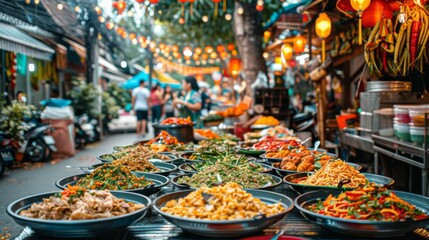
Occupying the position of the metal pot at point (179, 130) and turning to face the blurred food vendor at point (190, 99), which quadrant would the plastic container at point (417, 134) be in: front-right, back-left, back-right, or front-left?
back-right

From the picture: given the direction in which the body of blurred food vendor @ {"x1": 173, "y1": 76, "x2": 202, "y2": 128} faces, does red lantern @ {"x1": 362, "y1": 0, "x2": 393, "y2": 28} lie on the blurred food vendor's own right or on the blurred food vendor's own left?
on the blurred food vendor's own left

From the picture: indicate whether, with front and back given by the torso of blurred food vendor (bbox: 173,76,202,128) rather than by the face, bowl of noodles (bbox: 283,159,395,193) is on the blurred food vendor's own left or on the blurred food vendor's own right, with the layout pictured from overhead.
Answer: on the blurred food vendor's own left

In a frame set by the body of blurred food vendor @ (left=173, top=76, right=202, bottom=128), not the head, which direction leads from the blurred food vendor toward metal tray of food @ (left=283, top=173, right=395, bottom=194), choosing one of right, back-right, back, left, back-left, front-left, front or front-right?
left
